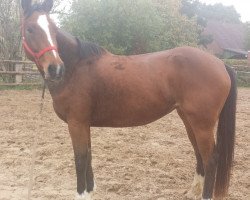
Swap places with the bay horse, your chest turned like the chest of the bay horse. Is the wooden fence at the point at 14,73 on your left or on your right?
on your right

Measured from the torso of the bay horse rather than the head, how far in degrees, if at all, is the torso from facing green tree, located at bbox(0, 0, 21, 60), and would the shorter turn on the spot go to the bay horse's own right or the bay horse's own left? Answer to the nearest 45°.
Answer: approximately 45° to the bay horse's own right

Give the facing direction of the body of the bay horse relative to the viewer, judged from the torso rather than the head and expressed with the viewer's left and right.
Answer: facing to the left of the viewer
